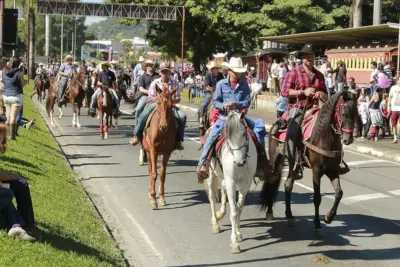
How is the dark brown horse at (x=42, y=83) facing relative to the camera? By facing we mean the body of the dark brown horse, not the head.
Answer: toward the camera

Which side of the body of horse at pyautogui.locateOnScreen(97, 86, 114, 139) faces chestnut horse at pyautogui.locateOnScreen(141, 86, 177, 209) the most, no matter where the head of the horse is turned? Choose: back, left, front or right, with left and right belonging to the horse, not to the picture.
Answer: front

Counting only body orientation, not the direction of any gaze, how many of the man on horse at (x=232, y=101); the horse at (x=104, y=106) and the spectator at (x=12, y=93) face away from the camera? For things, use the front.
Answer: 1

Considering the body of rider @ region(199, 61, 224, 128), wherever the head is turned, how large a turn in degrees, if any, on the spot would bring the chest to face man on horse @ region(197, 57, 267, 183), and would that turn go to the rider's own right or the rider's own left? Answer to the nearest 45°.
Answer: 0° — they already face them

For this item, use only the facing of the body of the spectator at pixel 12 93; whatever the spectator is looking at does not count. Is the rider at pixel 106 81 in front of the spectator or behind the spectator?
in front

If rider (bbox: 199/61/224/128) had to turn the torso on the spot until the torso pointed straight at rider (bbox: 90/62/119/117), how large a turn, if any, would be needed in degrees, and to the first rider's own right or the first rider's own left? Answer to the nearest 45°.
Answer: approximately 135° to the first rider's own right

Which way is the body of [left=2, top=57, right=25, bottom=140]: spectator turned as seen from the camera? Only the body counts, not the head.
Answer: away from the camera

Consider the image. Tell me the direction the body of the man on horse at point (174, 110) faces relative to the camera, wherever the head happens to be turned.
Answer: toward the camera

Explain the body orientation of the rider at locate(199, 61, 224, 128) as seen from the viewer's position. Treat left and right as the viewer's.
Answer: facing the viewer

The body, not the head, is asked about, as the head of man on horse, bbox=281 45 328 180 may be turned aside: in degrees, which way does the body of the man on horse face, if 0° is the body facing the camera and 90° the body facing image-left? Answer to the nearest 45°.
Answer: approximately 315°

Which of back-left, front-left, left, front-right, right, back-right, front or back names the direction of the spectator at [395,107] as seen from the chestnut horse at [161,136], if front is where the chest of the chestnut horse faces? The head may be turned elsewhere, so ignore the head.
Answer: back-left

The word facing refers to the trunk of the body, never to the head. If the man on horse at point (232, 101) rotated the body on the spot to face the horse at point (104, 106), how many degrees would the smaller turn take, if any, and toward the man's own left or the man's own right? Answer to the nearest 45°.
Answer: approximately 180°

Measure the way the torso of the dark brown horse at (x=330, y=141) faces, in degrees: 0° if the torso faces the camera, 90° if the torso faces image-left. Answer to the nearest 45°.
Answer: approximately 315°
